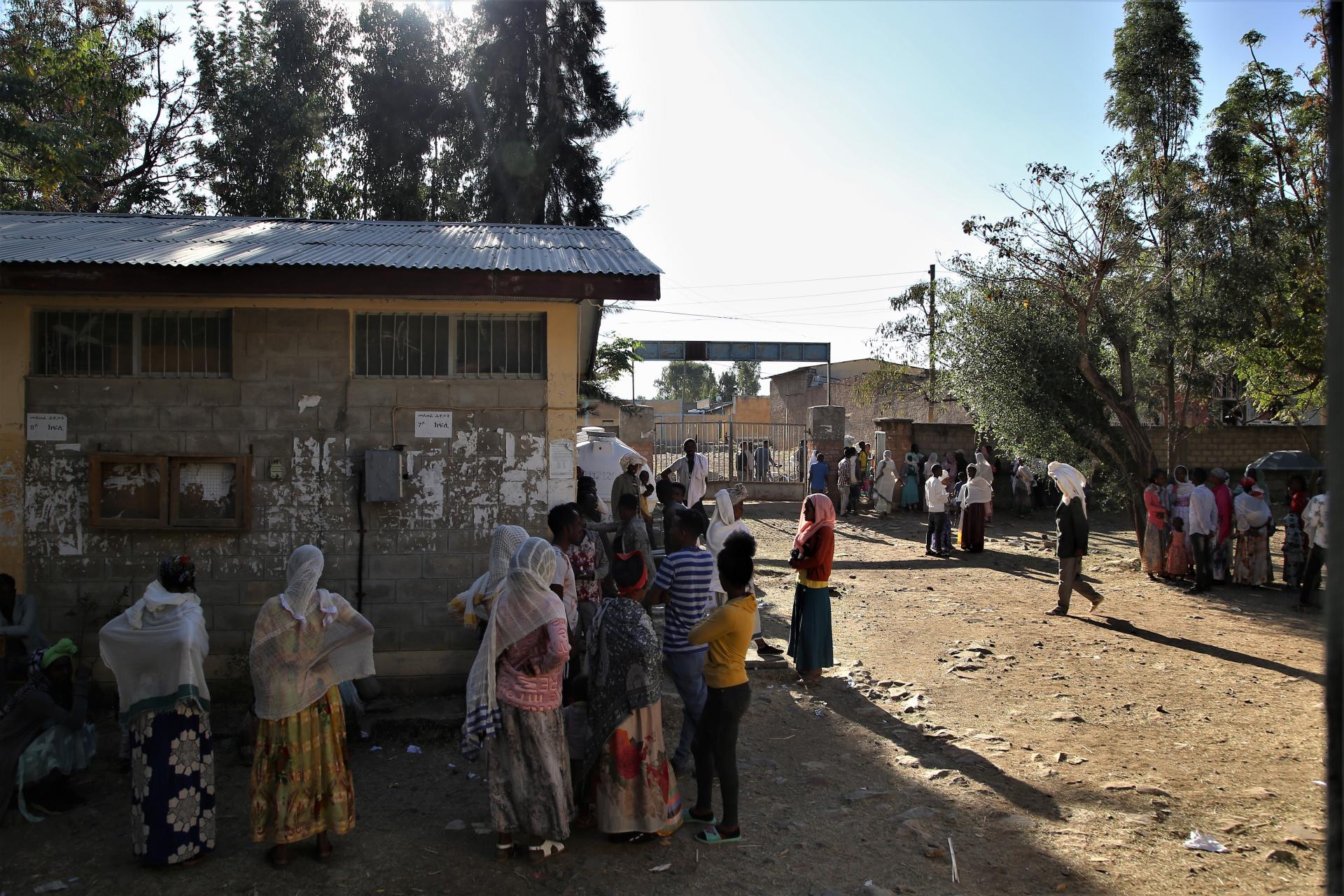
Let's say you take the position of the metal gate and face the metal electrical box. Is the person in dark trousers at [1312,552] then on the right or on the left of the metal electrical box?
left

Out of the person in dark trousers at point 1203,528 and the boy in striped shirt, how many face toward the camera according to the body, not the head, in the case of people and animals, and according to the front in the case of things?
0

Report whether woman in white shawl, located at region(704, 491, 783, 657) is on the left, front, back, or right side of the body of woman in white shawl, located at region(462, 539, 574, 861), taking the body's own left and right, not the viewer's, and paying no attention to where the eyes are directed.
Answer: front

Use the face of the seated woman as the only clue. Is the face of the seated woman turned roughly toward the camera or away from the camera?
toward the camera

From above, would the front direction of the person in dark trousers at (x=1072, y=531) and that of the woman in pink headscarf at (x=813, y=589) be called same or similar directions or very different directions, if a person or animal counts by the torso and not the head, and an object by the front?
same or similar directions

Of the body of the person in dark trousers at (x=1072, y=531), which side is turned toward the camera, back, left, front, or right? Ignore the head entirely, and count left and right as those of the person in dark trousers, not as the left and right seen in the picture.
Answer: left

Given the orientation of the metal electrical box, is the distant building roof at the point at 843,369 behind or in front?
behind

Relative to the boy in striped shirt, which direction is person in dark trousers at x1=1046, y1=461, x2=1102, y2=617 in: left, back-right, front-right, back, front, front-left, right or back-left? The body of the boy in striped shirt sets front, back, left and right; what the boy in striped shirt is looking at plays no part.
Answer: right

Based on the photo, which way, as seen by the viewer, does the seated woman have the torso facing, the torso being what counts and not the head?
to the viewer's right

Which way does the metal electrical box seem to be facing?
toward the camera

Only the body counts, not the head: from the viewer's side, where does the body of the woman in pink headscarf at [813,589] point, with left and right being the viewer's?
facing to the left of the viewer

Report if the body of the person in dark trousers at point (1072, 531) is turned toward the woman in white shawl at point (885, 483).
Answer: no

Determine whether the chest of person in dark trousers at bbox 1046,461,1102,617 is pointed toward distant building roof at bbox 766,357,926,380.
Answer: no
